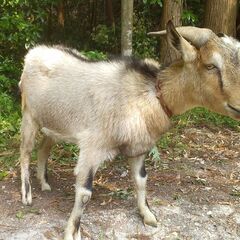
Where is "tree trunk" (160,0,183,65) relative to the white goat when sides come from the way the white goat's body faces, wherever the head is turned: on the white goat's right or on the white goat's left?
on the white goat's left

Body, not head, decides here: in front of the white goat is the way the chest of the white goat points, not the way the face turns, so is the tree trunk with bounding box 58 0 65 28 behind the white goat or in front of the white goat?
behind

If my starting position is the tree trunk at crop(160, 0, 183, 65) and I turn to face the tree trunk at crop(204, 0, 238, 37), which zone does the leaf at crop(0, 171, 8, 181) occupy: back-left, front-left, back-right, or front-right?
back-right

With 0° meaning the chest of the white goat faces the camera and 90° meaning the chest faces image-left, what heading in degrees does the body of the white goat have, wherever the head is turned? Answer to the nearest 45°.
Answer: approximately 315°

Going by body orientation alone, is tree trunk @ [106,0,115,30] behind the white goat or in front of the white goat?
behind

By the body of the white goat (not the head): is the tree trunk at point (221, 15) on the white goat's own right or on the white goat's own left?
on the white goat's own left

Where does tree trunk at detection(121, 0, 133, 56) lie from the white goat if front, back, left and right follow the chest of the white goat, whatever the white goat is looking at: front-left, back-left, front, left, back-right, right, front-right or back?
back-left

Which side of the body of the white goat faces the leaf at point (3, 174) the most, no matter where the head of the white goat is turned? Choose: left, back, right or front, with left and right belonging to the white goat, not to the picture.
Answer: back
